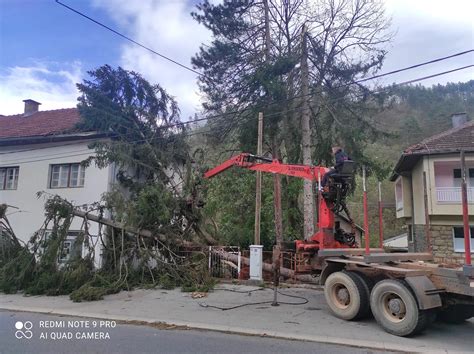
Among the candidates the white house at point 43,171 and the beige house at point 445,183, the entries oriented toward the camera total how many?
2

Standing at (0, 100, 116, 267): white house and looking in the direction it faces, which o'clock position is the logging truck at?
The logging truck is roughly at 11 o'clock from the white house.

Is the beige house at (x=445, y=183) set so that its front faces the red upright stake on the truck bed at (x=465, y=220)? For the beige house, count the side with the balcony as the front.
yes

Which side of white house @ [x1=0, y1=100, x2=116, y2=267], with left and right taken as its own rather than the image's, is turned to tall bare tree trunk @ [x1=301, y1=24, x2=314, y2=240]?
left

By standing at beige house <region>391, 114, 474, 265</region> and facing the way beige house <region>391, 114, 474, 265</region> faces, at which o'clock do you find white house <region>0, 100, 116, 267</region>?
white house <region>0, 100, 116, 267</region> is roughly at 2 o'clock from beige house <region>391, 114, 474, 265</region>.

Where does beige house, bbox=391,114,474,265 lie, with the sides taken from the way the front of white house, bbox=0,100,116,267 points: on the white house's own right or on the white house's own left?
on the white house's own left

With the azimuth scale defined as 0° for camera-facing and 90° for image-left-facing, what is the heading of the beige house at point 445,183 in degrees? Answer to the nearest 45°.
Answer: approximately 0°

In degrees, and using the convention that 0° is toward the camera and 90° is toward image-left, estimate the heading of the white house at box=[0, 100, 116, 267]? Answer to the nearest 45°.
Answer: approximately 0°

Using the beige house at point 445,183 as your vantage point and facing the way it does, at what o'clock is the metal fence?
The metal fence is roughly at 1 o'clock from the beige house.
